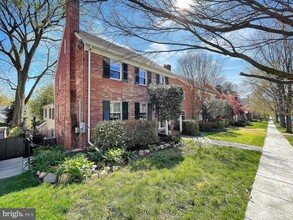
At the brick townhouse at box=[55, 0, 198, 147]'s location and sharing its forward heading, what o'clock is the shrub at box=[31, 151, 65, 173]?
The shrub is roughly at 2 o'clock from the brick townhouse.

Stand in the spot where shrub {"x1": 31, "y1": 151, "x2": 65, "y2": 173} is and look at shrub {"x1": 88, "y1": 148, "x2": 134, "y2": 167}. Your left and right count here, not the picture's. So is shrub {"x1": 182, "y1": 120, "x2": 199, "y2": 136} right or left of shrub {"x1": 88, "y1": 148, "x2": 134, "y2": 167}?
left

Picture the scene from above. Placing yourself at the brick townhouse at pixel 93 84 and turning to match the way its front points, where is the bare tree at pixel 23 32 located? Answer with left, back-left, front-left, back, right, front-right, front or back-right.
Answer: back

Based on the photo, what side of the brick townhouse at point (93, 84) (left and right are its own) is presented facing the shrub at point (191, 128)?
left

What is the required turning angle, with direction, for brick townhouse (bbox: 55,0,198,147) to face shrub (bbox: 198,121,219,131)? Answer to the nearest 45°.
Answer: approximately 90° to its left

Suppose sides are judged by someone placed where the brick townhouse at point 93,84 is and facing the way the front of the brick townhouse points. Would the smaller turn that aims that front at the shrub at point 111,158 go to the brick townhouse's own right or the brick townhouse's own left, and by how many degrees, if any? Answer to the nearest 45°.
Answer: approximately 45° to the brick townhouse's own right

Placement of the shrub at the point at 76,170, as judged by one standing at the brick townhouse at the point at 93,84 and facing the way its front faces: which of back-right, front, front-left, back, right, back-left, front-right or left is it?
front-right

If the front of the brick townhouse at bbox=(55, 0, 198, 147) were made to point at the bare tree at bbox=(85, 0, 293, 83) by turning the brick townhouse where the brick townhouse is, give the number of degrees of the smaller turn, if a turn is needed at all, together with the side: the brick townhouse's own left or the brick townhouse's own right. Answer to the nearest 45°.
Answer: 0° — it already faces it

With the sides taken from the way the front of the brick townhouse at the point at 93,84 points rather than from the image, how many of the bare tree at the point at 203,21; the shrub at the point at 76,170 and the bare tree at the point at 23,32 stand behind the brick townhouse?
1

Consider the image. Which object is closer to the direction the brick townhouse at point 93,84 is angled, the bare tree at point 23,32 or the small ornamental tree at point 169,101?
the small ornamental tree

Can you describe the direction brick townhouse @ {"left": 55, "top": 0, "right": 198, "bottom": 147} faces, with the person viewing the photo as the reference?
facing the viewer and to the right of the viewer

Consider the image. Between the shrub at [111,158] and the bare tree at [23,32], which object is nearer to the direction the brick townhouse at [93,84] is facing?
the shrub
